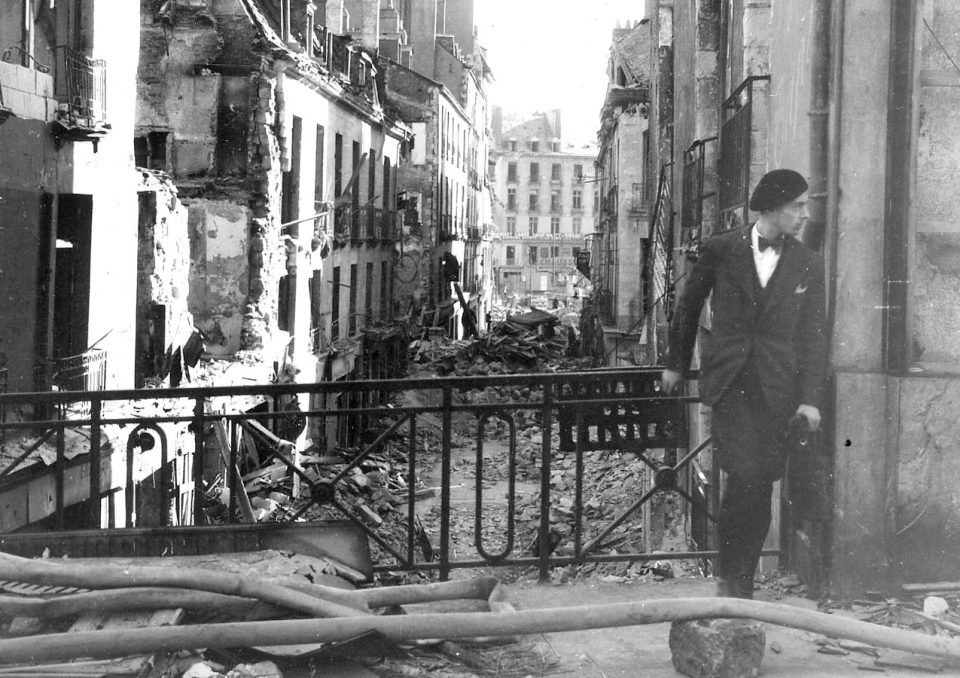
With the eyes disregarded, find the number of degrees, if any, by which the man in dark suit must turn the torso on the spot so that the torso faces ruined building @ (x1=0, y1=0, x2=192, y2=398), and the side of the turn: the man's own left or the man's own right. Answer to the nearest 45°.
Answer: approximately 135° to the man's own right

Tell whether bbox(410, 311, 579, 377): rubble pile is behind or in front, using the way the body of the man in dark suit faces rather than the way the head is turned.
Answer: behind

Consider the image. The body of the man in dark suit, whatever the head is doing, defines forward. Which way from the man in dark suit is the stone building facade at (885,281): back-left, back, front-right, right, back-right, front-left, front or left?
back-left

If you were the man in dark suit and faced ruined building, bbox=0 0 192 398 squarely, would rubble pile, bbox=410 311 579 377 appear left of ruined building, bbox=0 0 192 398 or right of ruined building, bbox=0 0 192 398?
right

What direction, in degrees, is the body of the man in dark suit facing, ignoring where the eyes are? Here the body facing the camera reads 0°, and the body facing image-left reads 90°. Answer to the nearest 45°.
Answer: approximately 0°

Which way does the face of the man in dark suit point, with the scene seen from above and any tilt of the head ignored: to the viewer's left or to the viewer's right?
to the viewer's right

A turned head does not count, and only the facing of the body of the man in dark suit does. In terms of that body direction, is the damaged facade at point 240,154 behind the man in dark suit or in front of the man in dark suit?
behind
